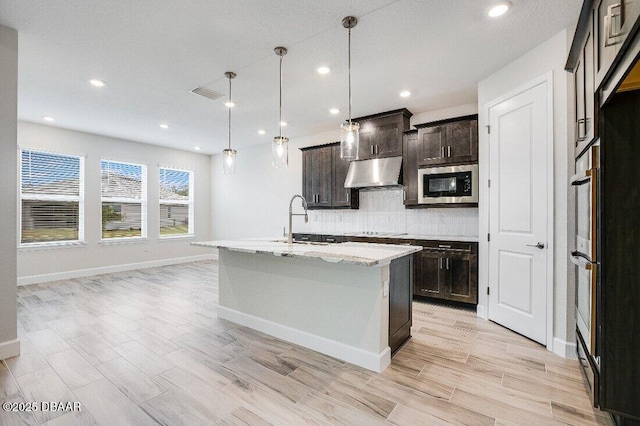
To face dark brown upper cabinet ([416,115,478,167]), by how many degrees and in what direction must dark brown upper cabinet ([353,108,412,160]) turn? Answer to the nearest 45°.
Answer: approximately 90° to its left

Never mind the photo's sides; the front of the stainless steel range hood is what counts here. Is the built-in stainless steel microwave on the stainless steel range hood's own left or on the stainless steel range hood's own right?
on the stainless steel range hood's own left

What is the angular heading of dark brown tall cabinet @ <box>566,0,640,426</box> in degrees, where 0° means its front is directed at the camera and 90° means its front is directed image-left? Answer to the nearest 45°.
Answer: approximately 90°

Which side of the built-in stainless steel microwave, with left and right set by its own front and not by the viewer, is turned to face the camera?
front

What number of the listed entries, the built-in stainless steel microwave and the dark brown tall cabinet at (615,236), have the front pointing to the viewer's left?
1

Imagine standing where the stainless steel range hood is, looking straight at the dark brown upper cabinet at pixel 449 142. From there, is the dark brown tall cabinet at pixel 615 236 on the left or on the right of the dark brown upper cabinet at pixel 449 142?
right

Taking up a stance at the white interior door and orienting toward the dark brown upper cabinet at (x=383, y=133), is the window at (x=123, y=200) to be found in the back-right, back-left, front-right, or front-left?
front-left

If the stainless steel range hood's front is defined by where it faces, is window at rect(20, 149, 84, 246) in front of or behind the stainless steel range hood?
in front

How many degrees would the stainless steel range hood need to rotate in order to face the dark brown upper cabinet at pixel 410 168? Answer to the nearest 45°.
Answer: approximately 135° to its left

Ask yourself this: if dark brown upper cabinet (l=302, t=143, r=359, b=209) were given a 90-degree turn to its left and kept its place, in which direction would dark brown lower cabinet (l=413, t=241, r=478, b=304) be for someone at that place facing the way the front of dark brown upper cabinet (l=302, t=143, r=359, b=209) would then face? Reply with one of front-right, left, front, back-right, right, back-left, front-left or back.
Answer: front

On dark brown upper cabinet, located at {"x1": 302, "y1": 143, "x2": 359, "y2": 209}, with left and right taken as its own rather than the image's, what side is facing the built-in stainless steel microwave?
left

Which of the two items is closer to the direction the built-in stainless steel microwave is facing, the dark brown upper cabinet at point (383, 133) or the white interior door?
the white interior door

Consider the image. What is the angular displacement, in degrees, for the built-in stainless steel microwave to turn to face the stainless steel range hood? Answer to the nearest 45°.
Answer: approximately 90° to its right

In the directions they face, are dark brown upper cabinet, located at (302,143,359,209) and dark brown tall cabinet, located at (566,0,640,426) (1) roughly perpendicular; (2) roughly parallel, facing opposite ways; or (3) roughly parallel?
roughly perpendicular

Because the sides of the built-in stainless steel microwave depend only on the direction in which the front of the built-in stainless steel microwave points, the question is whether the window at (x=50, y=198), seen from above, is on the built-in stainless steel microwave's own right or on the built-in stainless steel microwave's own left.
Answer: on the built-in stainless steel microwave's own right

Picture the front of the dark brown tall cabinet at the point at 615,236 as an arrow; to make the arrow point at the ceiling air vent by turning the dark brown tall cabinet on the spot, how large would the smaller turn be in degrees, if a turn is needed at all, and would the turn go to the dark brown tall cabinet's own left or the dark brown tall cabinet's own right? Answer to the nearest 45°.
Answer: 0° — it already faces it

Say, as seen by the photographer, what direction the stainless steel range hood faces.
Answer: facing the viewer and to the left of the viewer

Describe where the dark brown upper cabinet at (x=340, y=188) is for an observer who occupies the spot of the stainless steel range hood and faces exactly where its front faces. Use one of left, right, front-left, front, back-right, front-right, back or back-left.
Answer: right
